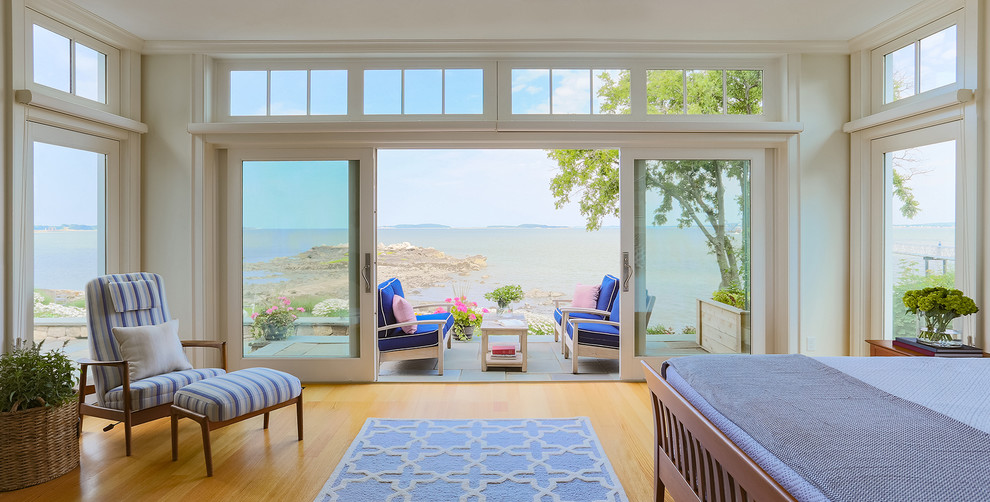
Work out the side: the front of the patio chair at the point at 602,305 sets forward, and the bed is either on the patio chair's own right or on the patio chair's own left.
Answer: on the patio chair's own left

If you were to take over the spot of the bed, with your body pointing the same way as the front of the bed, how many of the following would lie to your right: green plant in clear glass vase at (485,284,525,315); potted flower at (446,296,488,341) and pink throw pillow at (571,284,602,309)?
3

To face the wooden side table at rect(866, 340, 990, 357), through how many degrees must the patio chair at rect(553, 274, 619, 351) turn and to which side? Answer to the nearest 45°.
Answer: approximately 135° to its left

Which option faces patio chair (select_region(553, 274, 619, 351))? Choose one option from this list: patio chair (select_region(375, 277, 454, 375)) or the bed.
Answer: patio chair (select_region(375, 277, 454, 375))

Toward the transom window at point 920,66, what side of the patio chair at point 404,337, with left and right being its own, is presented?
front

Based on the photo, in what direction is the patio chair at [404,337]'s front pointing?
to the viewer's right

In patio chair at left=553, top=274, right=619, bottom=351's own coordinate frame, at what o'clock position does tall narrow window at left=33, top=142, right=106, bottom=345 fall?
The tall narrow window is roughly at 11 o'clock from the patio chair.

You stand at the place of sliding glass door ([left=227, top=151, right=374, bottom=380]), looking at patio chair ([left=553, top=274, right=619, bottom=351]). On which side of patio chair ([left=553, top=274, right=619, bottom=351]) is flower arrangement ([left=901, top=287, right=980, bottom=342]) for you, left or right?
right

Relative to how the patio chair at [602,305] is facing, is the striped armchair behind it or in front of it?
in front

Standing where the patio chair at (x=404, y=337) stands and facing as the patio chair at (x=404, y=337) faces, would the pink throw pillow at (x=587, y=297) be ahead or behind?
ahead

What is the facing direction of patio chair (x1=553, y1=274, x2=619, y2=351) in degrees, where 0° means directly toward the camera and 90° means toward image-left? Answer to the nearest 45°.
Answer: approximately 90°

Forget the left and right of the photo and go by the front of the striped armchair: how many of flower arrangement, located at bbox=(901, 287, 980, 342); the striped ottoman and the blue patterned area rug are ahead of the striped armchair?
3

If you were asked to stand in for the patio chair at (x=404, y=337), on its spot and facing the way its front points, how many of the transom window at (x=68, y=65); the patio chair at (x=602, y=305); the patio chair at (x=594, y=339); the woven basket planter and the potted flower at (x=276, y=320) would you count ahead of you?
2

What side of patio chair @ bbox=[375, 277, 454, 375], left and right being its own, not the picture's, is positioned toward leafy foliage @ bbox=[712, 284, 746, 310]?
front
